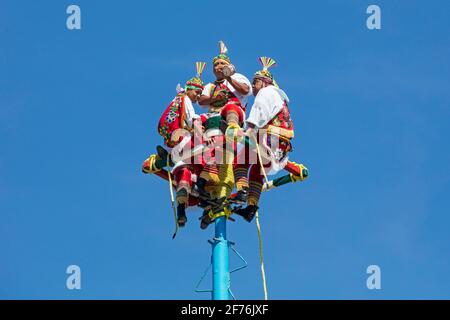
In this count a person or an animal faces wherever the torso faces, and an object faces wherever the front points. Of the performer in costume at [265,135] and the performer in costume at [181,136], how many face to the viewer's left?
1

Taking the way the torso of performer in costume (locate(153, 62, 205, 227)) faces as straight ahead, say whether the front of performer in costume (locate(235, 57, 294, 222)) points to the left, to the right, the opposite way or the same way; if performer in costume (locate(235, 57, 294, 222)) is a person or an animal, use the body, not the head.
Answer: the opposite way
